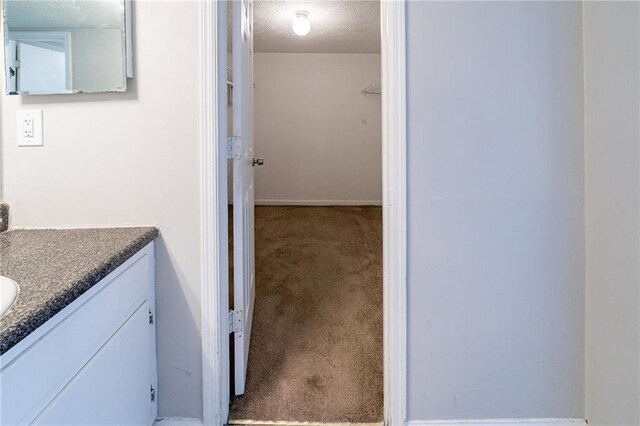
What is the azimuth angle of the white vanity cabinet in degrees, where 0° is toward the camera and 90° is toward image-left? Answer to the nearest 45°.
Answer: approximately 315°

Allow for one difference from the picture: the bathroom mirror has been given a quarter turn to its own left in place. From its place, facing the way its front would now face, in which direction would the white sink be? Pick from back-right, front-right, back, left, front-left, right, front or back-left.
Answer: right

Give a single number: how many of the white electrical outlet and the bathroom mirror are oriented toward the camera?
2

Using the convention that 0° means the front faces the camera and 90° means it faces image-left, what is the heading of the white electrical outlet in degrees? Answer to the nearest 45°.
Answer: approximately 0°

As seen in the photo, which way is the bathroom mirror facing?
toward the camera

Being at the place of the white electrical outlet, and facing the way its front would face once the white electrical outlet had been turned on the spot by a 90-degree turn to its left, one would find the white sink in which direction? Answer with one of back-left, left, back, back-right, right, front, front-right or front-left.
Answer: right
